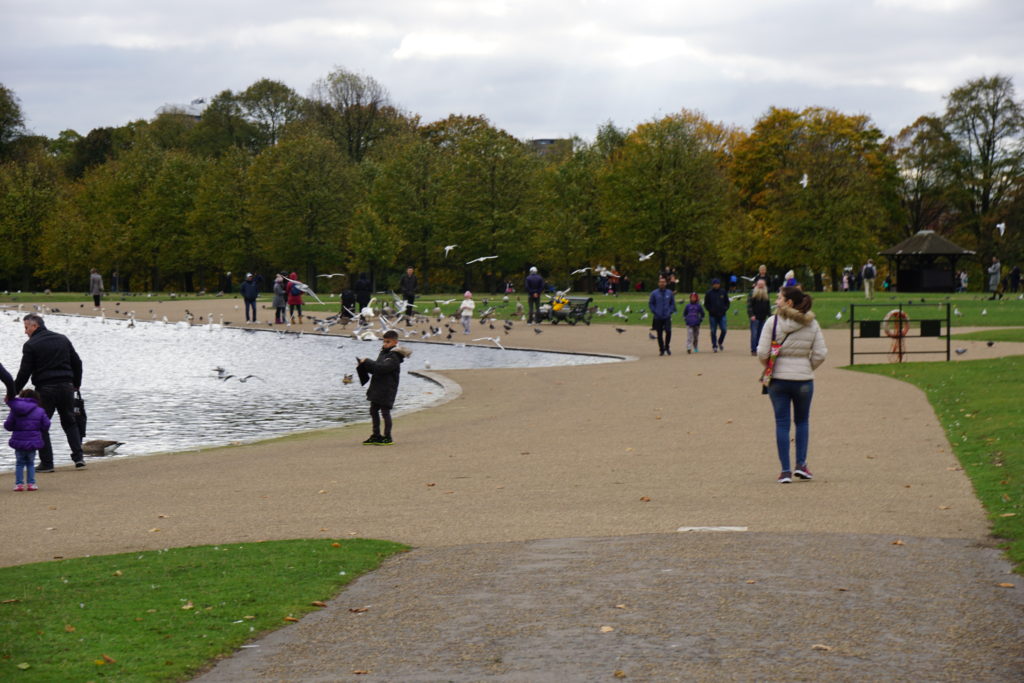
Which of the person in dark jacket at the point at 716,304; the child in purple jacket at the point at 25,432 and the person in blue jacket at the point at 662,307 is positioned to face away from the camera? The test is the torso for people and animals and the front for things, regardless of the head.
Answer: the child in purple jacket

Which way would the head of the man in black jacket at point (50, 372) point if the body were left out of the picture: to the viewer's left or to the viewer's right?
to the viewer's left

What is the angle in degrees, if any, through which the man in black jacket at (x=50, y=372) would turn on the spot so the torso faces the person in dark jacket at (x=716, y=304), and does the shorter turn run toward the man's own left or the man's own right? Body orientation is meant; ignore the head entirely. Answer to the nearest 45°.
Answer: approximately 90° to the man's own right

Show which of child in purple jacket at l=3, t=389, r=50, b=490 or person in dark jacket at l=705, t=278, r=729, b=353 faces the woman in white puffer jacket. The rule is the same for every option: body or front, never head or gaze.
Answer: the person in dark jacket

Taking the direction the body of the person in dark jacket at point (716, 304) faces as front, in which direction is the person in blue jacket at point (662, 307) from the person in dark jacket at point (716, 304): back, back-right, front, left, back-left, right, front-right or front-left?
front-right

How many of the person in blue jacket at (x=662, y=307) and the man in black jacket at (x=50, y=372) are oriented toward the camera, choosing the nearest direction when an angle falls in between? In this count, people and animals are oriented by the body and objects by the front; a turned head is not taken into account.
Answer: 1

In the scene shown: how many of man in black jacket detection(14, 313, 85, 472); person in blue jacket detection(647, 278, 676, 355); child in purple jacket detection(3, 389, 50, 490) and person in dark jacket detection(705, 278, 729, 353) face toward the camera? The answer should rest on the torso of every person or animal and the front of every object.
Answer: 2

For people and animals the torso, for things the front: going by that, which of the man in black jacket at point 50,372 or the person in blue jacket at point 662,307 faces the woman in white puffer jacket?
the person in blue jacket

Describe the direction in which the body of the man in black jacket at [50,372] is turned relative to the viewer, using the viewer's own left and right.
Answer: facing away from the viewer and to the left of the viewer

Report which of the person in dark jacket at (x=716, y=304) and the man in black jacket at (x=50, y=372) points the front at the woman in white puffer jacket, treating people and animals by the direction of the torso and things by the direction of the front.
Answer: the person in dark jacket

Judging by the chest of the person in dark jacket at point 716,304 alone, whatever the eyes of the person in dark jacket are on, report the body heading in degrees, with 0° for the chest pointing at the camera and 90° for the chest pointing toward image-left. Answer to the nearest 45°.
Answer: approximately 0°
